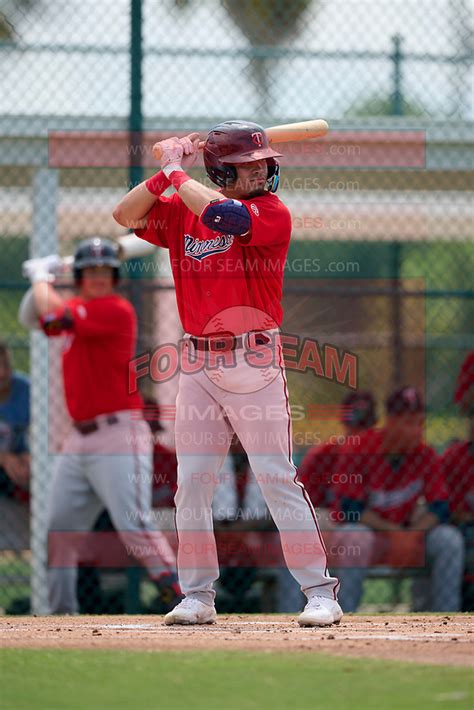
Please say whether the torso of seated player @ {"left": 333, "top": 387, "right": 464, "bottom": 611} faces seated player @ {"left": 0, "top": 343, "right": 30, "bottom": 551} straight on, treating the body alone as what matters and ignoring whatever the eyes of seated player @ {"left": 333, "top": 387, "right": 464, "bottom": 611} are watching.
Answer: no

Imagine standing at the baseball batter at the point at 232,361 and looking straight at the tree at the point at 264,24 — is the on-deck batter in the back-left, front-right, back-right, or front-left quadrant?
front-left

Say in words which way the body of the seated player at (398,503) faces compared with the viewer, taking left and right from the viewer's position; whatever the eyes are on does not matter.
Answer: facing the viewer

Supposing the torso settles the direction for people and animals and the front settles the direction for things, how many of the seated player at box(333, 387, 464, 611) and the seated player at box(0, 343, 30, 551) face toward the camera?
2

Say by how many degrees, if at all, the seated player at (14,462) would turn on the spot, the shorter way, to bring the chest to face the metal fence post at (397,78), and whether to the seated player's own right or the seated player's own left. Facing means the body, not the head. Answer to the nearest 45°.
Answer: approximately 90° to the seated player's own left

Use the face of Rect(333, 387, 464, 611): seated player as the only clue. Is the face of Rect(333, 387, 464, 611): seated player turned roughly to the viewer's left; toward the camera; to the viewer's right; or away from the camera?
toward the camera

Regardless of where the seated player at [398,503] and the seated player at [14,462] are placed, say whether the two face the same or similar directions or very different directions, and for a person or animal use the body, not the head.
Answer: same or similar directions

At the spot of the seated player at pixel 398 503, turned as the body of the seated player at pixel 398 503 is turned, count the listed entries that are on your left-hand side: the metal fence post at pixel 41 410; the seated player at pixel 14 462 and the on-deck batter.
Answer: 0

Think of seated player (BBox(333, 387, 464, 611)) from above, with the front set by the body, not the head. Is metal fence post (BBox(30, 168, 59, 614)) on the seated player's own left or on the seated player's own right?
on the seated player's own right

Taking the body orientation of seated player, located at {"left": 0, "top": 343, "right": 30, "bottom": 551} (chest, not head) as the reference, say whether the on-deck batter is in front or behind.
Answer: in front

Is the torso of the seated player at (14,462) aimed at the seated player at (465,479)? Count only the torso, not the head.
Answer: no
